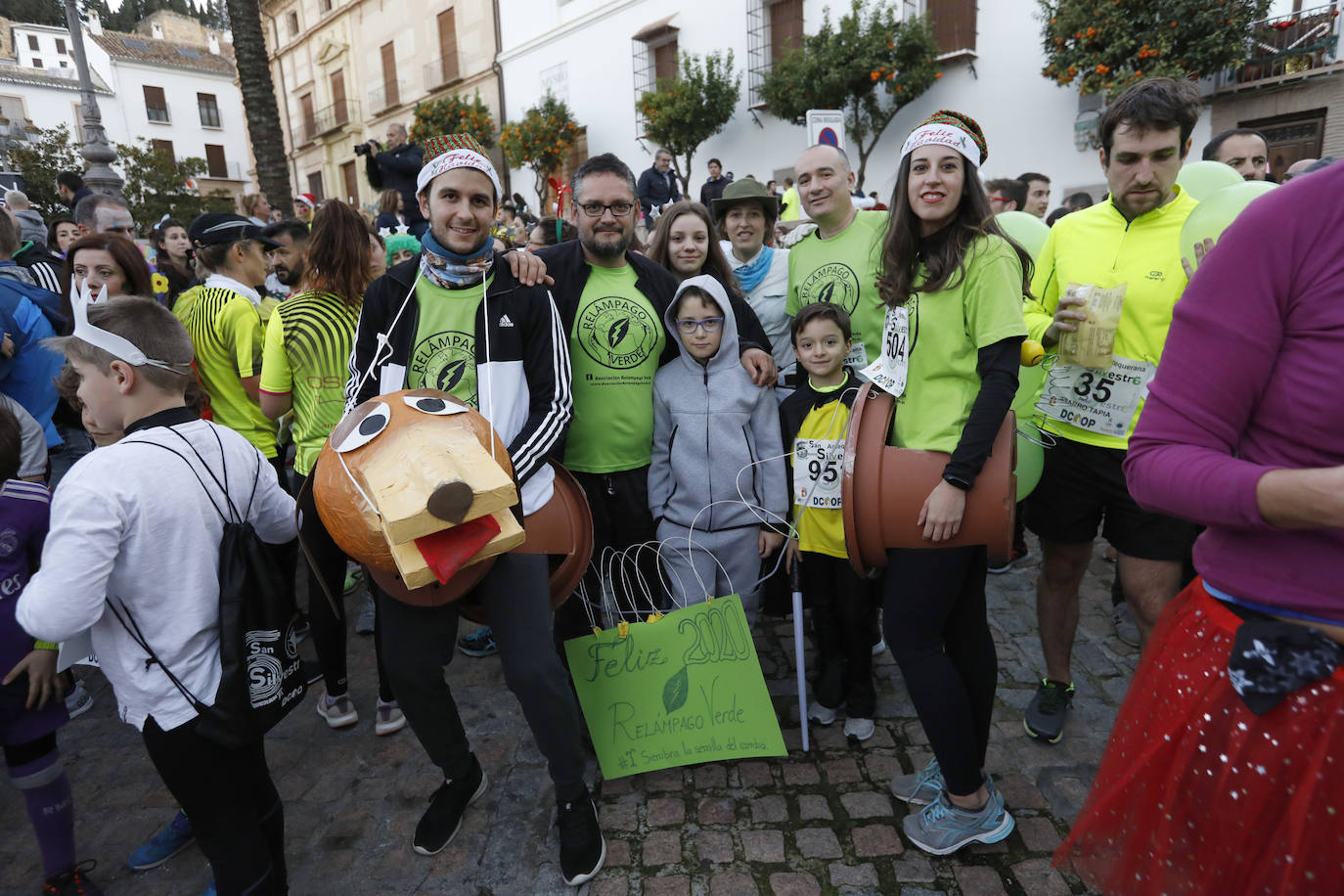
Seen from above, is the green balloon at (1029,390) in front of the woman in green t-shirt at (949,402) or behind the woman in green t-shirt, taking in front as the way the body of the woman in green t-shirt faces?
behind

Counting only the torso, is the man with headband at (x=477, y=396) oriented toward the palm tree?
no

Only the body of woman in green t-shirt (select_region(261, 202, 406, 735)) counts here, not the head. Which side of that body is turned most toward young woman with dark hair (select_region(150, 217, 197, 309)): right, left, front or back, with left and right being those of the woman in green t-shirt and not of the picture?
front

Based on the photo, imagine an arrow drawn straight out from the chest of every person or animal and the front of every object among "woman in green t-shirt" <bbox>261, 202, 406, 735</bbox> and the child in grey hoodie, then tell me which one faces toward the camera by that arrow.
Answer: the child in grey hoodie

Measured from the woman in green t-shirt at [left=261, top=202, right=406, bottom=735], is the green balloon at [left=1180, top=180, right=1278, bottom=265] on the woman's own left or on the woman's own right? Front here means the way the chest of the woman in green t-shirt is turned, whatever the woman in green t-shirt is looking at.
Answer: on the woman's own right

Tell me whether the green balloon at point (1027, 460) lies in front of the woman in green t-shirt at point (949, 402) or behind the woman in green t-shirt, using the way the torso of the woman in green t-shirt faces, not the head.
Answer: behind

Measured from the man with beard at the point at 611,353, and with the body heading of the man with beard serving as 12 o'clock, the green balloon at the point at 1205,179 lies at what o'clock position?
The green balloon is roughly at 9 o'clock from the man with beard.

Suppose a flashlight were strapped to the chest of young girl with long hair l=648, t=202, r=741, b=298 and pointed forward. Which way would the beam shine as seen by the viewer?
toward the camera

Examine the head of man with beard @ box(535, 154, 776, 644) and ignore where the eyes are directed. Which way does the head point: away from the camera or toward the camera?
toward the camera

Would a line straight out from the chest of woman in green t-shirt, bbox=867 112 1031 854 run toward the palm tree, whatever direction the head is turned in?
no

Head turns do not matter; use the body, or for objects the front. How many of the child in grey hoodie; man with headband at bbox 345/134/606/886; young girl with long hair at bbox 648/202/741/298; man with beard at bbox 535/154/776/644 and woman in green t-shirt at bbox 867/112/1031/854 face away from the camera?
0

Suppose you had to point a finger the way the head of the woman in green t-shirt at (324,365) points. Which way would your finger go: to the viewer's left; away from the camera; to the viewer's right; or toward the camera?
away from the camera

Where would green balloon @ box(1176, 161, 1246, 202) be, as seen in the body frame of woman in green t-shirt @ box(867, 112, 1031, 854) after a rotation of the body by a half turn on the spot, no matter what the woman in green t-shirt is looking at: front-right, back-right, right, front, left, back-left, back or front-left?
front

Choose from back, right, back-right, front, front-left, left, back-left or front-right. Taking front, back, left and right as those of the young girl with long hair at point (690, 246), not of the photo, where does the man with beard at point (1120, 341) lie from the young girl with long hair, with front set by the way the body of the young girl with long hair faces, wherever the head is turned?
front-left

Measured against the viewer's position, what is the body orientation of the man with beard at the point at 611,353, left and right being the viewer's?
facing the viewer

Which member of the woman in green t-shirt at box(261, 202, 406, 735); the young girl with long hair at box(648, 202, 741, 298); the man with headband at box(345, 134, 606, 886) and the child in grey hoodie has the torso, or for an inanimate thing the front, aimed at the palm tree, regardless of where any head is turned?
the woman in green t-shirt

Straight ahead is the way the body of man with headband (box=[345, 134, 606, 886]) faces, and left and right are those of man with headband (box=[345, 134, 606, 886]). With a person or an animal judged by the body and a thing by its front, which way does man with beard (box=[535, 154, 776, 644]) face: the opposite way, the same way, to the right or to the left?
the same way

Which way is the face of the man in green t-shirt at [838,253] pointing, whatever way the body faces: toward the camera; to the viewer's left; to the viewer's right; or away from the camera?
toward the camera

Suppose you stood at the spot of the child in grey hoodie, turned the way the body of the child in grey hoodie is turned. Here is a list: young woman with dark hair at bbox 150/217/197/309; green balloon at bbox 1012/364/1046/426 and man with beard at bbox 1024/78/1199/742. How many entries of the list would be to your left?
2
